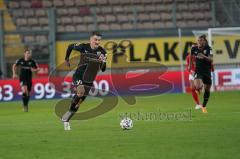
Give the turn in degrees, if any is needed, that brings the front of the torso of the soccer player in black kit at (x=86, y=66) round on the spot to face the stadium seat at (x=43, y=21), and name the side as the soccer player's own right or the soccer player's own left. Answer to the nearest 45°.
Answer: approximately 135° to the soccer player's own left

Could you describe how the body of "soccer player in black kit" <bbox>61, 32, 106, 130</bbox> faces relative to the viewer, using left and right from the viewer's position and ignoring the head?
facing the viewer and to the right of the viewer

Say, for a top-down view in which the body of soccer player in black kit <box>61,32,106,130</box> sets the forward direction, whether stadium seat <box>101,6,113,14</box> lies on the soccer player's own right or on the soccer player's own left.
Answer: on the soccer player's own left

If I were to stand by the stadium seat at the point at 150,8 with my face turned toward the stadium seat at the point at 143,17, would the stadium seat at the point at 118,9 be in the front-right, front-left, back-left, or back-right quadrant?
front-right

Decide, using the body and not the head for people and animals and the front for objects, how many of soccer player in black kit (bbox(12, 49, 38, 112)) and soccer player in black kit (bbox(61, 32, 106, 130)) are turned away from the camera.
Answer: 0

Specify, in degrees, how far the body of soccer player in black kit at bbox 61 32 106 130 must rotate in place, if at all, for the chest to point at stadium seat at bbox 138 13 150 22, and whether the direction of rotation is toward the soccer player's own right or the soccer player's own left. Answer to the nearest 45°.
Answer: approximately 135° to the soccer player's own left

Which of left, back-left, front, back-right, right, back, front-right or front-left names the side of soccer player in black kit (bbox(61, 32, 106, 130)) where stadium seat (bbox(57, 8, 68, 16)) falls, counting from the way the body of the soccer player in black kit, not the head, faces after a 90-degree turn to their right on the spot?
back-right

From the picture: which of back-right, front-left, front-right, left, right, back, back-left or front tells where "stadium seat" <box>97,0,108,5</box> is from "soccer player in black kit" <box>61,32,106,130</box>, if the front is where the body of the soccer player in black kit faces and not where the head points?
back-left

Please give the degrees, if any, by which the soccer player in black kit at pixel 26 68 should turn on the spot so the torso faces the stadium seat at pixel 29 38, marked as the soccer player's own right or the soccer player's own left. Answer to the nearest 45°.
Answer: approximately 180°

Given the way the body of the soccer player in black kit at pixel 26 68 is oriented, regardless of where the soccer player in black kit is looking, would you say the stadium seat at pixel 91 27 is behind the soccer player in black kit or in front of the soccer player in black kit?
behind

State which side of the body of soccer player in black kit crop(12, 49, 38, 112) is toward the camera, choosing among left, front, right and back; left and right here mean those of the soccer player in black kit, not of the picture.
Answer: front

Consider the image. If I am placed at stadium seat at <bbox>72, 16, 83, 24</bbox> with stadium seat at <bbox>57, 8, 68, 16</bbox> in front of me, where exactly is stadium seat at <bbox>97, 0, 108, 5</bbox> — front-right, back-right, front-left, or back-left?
front-right

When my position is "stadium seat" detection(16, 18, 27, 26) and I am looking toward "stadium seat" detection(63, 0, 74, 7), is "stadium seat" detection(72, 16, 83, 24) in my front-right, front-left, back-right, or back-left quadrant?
front-right

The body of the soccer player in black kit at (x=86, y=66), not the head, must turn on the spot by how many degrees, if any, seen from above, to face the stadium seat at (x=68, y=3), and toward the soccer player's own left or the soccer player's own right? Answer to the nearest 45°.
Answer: approximately 135° to the soccer player's own left
